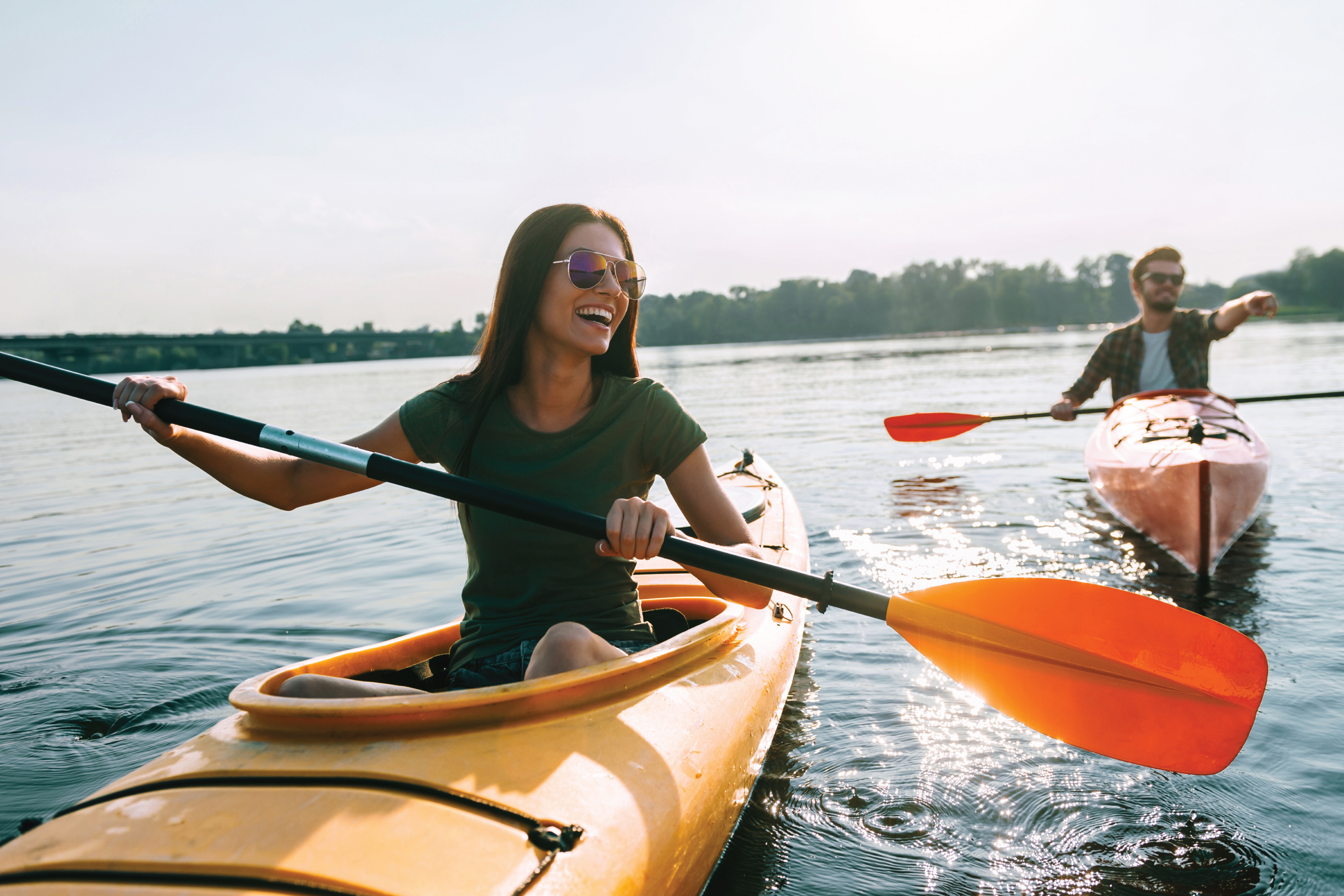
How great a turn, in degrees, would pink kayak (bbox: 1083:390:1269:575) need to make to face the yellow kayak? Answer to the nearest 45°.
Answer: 0° — it already faces it

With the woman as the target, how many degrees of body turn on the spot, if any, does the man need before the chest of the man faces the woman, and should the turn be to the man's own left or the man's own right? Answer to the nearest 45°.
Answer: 0° — they already face them

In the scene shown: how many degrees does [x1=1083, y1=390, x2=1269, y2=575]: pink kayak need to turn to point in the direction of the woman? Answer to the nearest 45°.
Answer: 0° — it already faces them

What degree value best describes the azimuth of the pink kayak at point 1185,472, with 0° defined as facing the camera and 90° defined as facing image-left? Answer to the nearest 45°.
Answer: approximately 0°

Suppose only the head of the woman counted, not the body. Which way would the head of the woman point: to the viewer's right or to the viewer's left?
to the viewer's right

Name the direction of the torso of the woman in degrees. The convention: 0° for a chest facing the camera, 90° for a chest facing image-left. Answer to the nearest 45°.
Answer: approximately 0°
